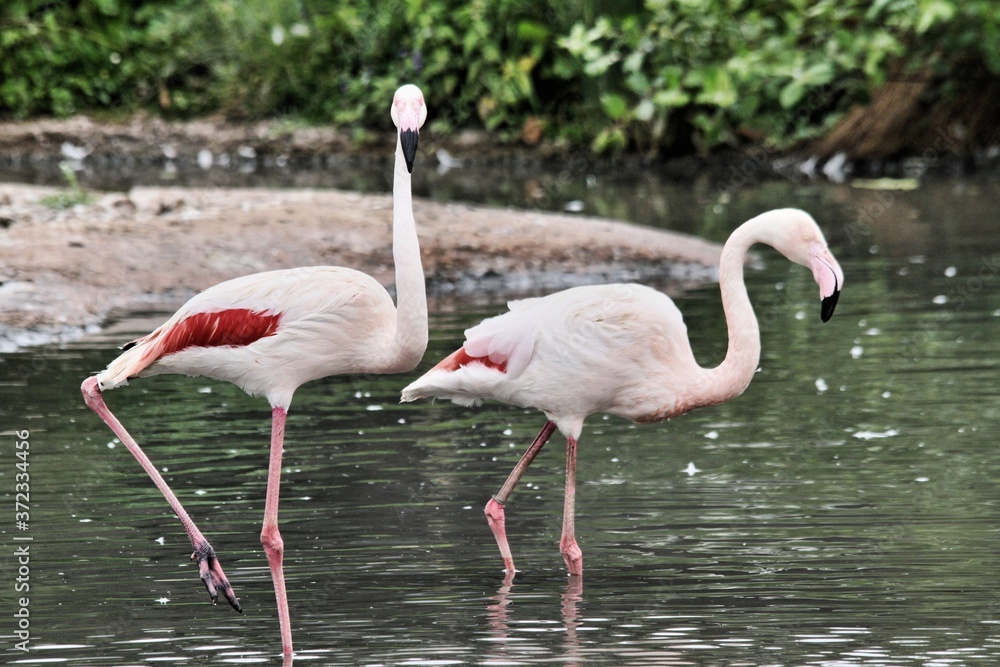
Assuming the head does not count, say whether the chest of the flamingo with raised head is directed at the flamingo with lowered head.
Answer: yes

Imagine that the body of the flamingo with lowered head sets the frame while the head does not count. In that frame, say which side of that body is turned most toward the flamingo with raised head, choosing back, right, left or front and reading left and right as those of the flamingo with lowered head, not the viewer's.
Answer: back

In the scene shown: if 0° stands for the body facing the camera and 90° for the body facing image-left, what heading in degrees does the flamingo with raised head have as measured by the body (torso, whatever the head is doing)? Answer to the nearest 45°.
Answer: approximately 270°

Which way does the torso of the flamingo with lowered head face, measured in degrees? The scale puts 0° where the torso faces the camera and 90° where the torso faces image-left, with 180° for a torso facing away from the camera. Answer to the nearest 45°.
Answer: approximately 270°

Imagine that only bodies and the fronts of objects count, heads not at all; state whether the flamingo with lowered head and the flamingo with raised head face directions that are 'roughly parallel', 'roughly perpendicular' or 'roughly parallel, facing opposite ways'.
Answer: roughly parallel

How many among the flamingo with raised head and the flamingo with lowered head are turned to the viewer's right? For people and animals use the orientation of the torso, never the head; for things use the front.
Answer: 2
